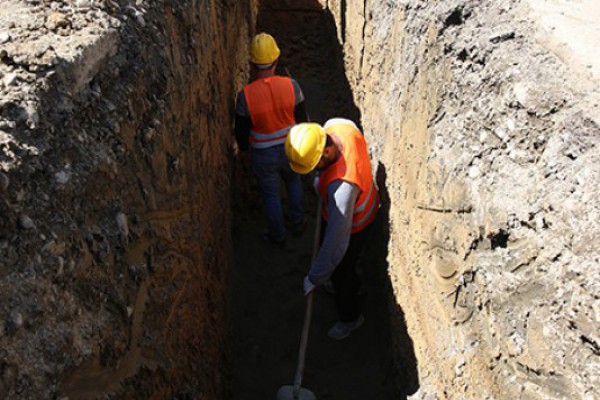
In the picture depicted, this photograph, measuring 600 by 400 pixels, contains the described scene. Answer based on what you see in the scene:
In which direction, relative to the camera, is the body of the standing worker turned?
away from the camera

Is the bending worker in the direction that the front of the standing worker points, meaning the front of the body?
no

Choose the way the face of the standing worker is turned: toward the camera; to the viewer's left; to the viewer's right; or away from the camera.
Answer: away from the camera
